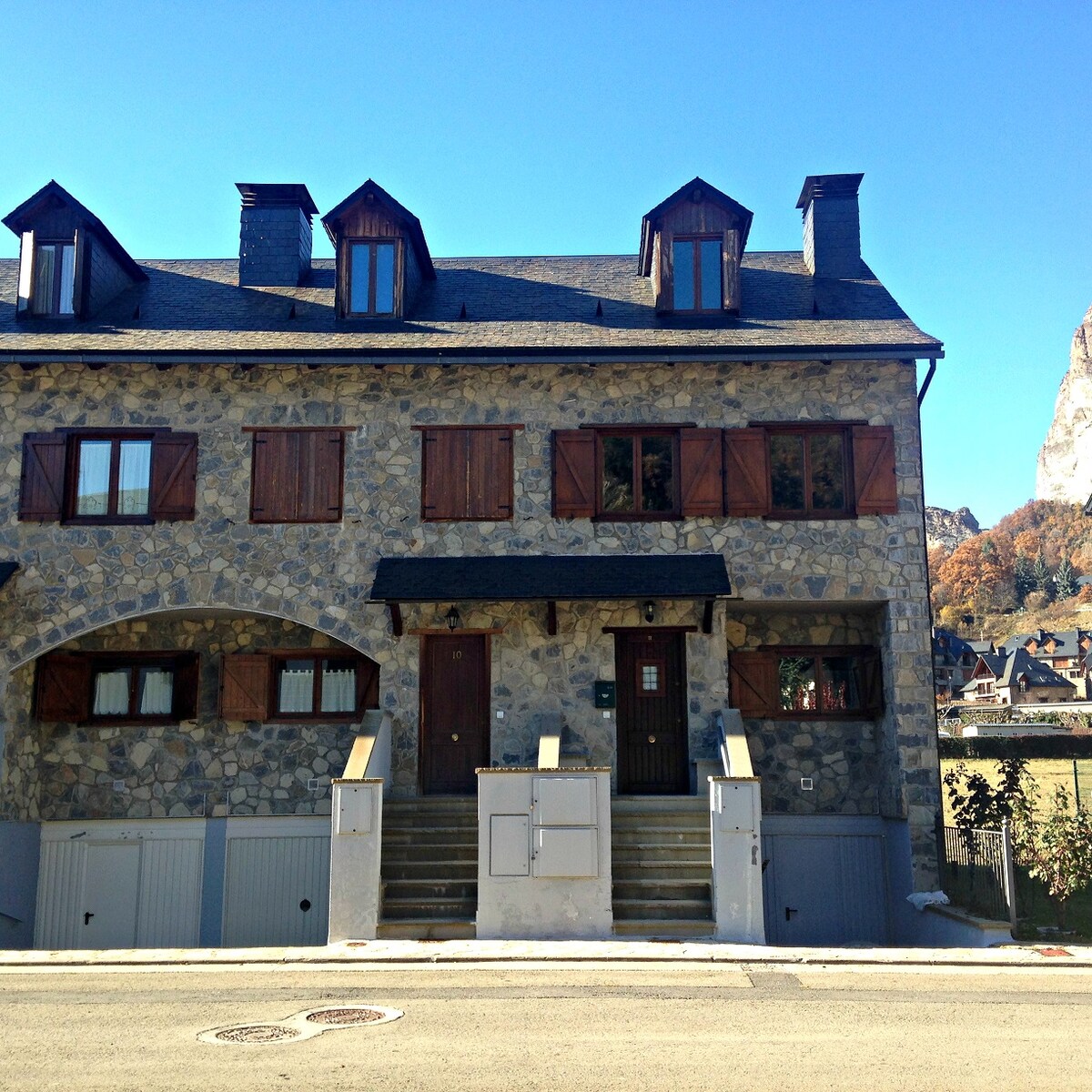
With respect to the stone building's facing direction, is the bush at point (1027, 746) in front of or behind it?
behind

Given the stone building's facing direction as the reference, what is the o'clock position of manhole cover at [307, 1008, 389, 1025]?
The manhole cover is roughly at 12 o'clock from the stone building.

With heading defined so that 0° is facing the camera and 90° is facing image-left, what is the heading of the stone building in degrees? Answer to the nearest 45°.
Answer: approximately 0°

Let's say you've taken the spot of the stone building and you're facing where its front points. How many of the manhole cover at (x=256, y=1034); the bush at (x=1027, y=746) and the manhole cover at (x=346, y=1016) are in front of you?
2

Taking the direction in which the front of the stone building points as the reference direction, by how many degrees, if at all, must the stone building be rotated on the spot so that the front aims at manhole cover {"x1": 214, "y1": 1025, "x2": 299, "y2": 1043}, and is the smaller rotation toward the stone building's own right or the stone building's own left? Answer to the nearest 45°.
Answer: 0° — it already faces it

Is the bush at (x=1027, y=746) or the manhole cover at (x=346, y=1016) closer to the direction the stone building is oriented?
the manhole cover

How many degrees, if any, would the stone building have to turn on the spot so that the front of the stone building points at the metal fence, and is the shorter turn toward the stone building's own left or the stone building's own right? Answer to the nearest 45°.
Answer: approximately 45° to the stone building's own left
